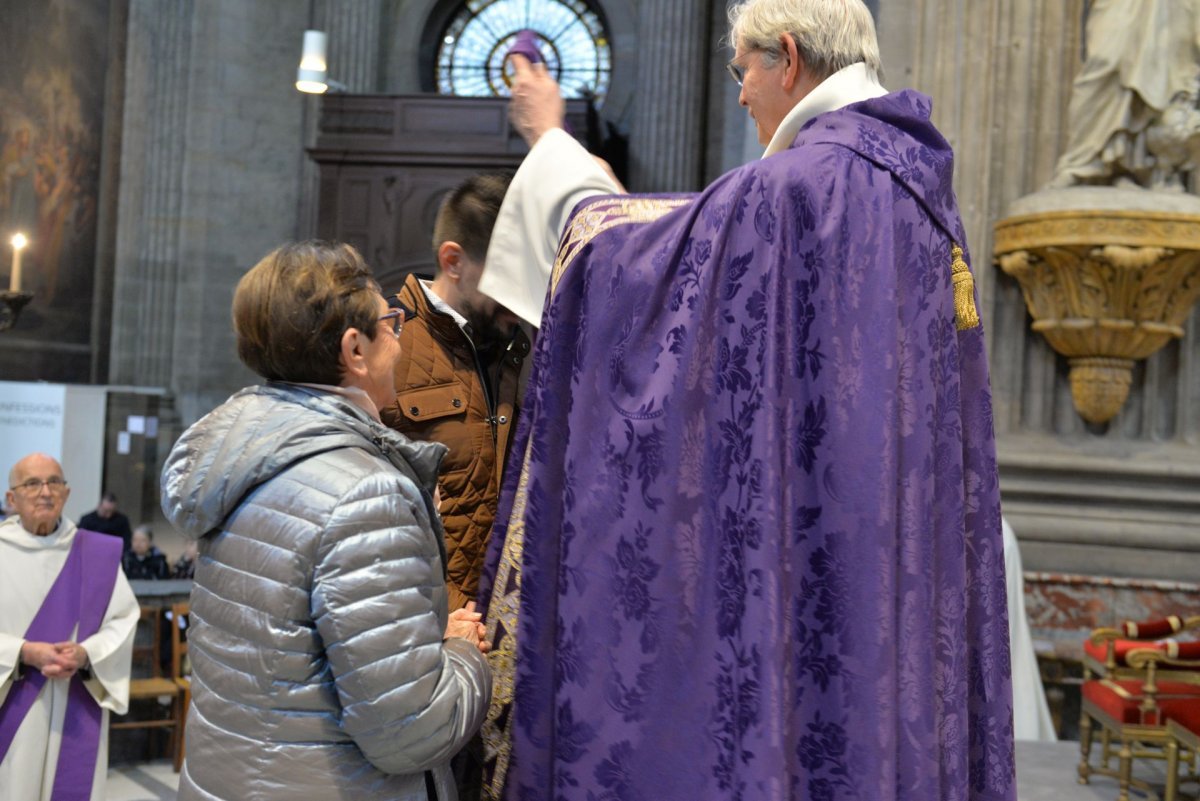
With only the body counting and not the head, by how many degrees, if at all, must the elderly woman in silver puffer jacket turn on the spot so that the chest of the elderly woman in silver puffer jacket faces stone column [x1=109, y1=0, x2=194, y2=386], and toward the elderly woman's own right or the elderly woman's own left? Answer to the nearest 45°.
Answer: approximately 45° to the elderly woman's own left

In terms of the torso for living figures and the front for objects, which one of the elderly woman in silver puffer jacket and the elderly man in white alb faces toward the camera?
the elderly man in white alb

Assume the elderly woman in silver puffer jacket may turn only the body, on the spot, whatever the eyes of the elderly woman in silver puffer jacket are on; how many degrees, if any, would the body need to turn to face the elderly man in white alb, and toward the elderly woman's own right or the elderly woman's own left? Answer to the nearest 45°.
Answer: approximately 45° to the elderly woman's own left

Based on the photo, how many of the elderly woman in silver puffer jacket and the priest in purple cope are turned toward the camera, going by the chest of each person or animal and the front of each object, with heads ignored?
0

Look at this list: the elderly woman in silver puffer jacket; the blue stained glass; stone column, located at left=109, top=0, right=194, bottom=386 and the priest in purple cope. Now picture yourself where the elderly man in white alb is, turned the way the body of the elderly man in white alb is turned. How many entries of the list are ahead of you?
2

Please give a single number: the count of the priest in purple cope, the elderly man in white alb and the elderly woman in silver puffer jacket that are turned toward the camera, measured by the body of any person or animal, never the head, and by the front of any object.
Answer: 1

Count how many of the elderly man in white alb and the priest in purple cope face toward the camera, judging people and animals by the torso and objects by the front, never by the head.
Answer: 1

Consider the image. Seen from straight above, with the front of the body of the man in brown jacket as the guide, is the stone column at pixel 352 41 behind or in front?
behind

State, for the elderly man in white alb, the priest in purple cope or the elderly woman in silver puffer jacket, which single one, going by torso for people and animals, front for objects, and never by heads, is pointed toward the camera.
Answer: the elderly man in white alb

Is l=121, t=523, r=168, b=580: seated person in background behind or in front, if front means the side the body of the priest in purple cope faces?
in front

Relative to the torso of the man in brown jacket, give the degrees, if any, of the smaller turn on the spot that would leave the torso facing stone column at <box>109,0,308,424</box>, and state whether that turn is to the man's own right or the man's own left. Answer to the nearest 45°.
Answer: approximately 135° to the man's own left

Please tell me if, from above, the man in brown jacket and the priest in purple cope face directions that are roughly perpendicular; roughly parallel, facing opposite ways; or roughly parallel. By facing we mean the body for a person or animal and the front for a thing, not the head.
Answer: roughly parallel, facing opposite ways

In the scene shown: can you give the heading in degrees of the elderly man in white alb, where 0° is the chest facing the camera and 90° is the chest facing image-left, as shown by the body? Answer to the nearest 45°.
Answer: approximately 0°

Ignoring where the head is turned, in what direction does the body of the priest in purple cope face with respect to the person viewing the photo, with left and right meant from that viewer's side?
facing away from the viewer and to the left of the viewer

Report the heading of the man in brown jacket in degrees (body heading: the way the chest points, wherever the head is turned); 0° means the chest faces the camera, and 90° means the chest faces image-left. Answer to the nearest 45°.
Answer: approximately 315°

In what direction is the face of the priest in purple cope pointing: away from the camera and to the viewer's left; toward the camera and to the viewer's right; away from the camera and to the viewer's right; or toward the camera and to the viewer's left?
away from the camera and to the viewer's left

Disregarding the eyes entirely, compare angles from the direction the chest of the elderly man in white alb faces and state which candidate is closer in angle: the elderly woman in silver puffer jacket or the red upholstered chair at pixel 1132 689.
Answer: the elderly woman in silver puffer jacket

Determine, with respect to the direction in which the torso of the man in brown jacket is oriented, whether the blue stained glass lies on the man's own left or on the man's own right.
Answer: on the man's own left

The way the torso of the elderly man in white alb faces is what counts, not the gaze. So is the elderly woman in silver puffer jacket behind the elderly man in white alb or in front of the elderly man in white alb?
in front
